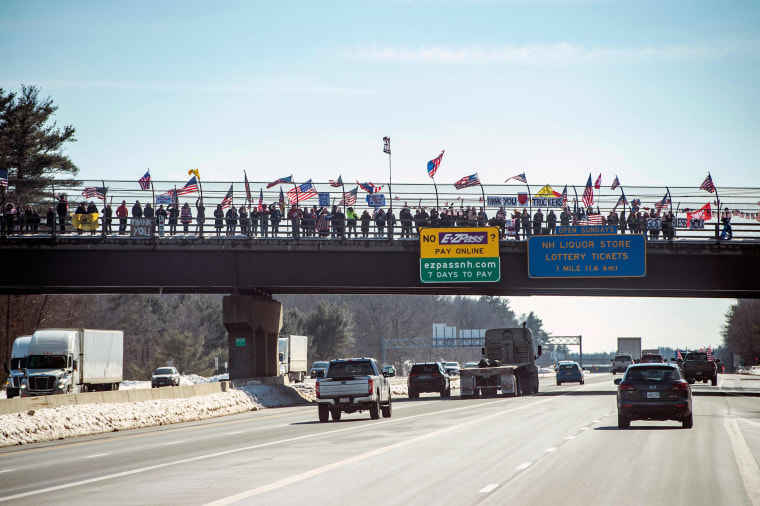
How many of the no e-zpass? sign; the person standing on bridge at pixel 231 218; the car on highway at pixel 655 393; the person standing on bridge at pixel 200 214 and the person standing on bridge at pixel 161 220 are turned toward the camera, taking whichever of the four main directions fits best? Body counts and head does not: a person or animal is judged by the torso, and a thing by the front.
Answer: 4

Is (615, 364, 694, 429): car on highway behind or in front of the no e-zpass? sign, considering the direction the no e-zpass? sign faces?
in front

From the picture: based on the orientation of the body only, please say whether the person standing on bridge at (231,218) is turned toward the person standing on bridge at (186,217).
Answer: no

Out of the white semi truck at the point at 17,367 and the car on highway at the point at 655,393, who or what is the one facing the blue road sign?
the car on highway

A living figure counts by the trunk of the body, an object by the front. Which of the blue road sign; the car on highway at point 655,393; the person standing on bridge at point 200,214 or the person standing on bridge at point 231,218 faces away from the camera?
the car on highway

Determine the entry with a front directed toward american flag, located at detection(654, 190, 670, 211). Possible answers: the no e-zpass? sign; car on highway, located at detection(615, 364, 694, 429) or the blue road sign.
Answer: the car on highway

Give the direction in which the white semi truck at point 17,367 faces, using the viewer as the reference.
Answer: facing the viewer and to the left of the viewer

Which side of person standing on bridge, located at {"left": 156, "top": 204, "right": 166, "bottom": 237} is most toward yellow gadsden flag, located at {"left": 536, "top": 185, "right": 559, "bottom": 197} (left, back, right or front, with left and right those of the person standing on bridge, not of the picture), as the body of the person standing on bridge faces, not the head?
left

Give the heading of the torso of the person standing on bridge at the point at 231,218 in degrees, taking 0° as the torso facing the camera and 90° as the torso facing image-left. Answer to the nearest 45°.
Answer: approximately 0°

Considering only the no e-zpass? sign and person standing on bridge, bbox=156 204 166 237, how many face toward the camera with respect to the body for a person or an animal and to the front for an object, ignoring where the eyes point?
2

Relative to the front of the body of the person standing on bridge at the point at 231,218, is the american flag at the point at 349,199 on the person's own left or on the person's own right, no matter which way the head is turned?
on the person's own left

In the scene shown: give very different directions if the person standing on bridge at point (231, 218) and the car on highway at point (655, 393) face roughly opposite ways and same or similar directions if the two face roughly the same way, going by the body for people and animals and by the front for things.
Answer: very different directions

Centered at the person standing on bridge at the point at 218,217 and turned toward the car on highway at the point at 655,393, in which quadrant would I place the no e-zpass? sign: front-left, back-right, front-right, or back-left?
front-left

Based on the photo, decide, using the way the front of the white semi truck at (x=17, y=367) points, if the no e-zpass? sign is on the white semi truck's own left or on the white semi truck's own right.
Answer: on the white semi truck's own left

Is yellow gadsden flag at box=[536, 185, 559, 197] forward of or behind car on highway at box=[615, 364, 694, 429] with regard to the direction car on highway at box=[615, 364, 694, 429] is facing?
forward

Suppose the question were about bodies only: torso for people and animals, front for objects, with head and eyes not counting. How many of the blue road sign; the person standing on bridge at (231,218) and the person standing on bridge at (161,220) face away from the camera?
0

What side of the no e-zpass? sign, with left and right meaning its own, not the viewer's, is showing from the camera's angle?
front

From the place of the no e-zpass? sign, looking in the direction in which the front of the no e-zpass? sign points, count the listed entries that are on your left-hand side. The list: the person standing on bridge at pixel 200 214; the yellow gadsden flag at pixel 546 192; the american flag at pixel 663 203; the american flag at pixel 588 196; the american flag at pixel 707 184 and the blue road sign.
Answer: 5

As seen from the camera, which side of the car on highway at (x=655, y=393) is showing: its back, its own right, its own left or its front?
back

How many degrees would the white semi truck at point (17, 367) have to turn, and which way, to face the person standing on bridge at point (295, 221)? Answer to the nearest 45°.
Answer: approximately 135° to its left

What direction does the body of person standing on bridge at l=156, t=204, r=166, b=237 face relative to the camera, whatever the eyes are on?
toward the camera
